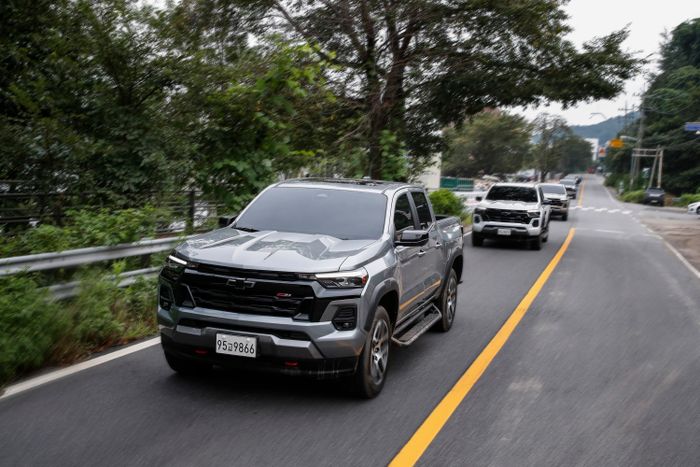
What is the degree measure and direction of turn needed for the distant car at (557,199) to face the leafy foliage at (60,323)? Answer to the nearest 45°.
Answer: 0° — it already faces it

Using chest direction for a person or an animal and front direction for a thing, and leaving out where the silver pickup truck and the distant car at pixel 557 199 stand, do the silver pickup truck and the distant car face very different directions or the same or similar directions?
same or similar directions

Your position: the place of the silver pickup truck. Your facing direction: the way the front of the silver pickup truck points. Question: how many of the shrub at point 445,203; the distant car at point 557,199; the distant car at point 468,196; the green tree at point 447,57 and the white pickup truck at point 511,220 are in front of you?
0

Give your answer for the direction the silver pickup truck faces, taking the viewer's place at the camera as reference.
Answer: facing the viewer and to the left of the viewer

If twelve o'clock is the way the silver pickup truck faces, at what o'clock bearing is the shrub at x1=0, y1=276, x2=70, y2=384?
The shrub is roughly at 2 o'clock from the silver pickup truck.

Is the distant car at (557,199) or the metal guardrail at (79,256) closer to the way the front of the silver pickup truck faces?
the metal guardrail

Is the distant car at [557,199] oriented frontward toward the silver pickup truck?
yes

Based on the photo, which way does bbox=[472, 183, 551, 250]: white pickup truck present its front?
toward the camera

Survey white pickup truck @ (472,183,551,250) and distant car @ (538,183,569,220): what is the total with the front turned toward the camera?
2

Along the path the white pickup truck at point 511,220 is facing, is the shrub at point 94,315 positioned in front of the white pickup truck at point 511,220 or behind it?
in front

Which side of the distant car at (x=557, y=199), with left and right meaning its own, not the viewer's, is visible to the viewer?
front

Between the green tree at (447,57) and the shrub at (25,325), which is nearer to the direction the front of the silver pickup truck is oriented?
the shrub

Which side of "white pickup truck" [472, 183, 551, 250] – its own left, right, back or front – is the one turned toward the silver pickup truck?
front

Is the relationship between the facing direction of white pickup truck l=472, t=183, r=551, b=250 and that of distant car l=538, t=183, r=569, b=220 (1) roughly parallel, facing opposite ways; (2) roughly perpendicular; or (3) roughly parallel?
roughly parallel

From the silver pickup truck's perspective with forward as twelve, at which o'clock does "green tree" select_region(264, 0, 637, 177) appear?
The green tree is roughly at 5 o'clock from the silver pickup truck.

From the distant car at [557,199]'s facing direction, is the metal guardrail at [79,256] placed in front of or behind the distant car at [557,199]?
in front

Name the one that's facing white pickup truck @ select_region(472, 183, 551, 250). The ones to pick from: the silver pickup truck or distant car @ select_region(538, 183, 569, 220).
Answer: the distant car
